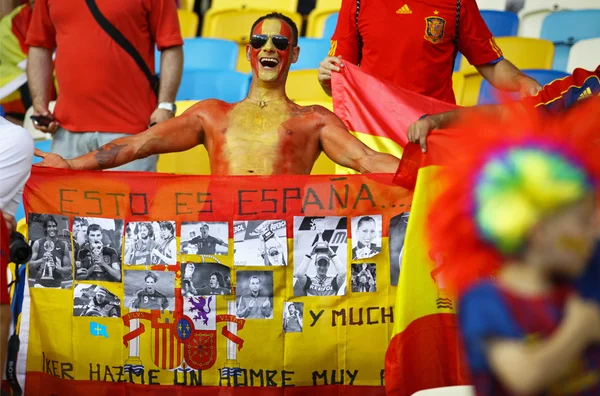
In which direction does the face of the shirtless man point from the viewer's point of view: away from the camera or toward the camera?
toward the camera

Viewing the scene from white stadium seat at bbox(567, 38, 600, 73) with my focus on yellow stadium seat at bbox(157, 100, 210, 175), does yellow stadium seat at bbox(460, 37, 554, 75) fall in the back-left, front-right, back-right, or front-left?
front-right

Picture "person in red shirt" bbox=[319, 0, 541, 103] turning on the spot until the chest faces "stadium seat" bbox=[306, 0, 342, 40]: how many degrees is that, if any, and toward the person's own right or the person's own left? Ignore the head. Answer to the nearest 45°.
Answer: approximately 180°

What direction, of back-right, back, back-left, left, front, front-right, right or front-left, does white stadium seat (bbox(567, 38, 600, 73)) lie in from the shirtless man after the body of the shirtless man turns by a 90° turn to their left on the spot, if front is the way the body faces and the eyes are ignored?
front-left

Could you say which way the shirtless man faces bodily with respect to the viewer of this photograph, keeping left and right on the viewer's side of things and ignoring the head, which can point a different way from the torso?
facing the viewer

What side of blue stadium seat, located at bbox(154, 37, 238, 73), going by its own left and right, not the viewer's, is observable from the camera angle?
front

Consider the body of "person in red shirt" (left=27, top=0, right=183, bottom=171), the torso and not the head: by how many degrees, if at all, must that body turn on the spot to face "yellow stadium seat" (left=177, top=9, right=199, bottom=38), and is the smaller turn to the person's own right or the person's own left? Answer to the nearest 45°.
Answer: approximately 180°

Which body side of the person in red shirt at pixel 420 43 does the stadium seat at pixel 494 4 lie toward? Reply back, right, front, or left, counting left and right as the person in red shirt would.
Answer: back

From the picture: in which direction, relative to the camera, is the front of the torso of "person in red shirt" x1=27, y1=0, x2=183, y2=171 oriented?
toward the camera

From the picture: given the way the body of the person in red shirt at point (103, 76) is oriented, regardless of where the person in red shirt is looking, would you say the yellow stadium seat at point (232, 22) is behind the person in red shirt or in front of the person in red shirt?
behind

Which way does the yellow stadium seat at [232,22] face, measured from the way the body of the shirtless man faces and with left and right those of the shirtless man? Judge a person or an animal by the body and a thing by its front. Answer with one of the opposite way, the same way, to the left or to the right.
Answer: the same way

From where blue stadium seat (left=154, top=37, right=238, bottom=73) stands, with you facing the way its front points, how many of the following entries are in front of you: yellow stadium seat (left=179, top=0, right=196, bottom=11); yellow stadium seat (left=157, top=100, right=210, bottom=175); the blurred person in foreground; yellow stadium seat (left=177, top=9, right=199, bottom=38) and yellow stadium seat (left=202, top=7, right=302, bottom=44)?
2

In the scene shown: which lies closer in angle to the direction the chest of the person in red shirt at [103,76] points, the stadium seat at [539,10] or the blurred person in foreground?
the blurred person in foreground

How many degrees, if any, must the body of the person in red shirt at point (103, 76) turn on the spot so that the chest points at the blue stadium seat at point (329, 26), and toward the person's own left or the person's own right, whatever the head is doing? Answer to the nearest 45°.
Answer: approximately 135° to the person's own left

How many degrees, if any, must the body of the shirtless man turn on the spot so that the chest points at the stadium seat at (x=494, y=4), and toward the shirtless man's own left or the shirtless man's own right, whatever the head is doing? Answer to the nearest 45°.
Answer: approximately 135° to the shirtless man's own left

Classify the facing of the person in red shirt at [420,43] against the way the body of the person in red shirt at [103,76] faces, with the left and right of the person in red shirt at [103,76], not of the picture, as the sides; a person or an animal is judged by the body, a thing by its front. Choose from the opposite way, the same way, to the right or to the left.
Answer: the same way

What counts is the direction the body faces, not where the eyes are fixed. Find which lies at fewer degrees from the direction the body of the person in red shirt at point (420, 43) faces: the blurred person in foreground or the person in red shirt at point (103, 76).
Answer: the blurred person in foreground

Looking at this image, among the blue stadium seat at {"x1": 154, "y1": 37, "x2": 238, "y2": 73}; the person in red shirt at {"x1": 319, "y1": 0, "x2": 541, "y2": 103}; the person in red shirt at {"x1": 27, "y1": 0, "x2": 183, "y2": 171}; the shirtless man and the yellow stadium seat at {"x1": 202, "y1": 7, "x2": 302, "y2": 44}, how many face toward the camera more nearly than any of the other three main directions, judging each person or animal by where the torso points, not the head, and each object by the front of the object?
5
